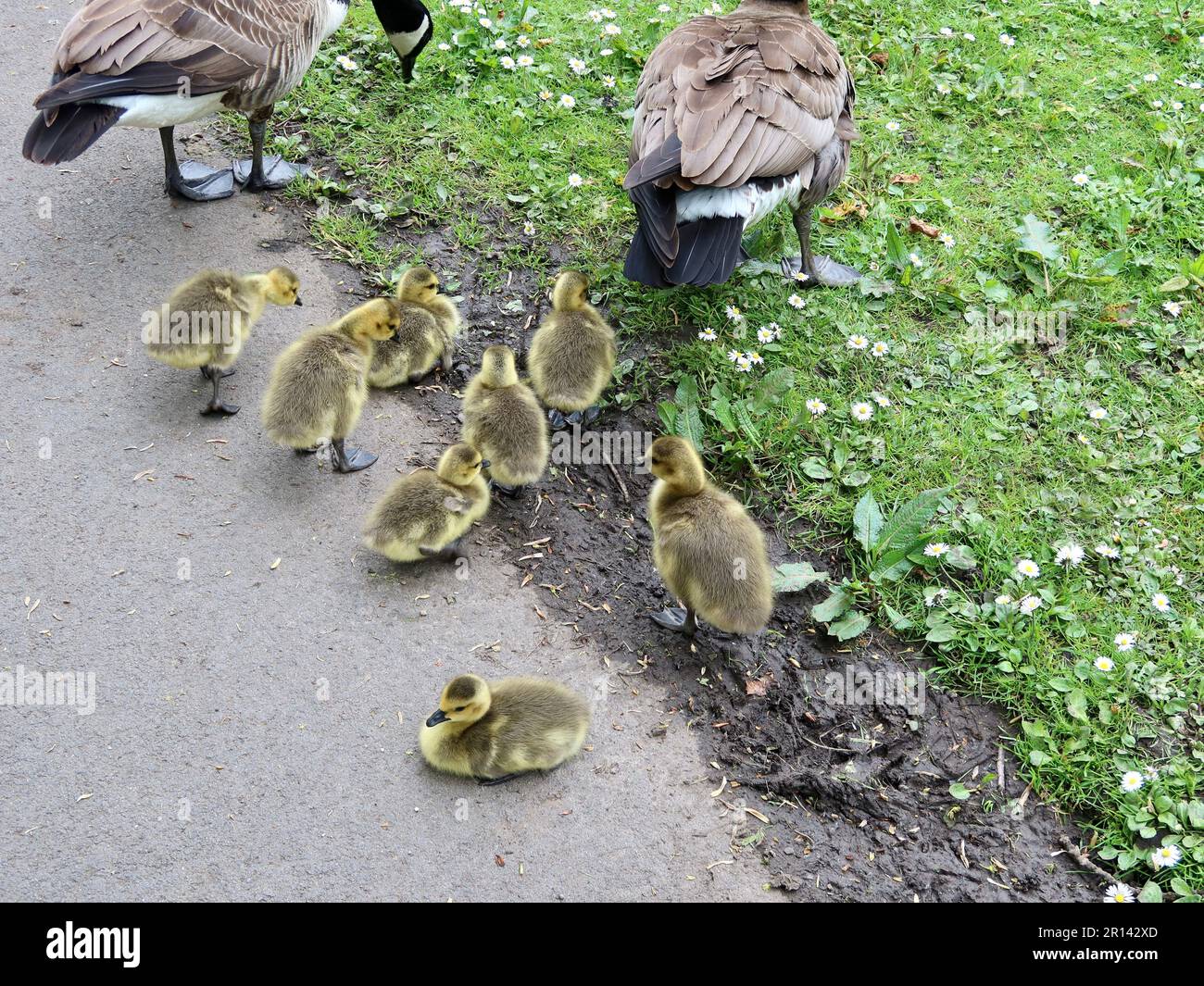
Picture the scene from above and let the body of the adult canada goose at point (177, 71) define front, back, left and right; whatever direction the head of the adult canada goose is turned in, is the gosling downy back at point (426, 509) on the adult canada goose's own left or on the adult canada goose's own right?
on the adult canada goose's own right

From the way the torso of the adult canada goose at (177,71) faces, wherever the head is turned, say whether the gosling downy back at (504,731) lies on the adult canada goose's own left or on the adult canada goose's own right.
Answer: on the adult canada goose's own right

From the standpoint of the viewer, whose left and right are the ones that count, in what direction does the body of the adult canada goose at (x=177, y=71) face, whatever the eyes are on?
facing to the right of the viewer

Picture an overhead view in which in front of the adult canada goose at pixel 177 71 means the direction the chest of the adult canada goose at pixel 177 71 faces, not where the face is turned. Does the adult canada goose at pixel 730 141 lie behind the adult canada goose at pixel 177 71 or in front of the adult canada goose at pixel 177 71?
in front

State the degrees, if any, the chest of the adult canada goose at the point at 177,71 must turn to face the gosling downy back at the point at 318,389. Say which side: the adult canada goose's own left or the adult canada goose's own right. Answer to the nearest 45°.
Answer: approximately 90° to the adult canada goose's own right

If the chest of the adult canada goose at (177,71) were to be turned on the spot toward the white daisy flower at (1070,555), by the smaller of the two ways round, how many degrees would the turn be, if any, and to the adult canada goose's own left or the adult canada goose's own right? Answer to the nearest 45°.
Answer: approximately 45° to the adult canada goose's own right

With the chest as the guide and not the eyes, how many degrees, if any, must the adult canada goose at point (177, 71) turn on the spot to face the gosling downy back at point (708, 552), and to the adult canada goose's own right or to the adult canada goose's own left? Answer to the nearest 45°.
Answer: approximately 45° to the adult canada goose's own right

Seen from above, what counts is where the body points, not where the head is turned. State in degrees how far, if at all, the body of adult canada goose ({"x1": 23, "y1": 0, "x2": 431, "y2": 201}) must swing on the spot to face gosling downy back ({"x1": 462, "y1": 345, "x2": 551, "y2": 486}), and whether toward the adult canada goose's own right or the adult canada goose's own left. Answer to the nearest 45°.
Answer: approximately 45° to the adult canada goose's own right

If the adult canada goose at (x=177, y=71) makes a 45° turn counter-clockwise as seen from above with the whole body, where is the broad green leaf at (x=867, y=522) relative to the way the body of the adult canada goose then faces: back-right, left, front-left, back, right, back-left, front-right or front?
right

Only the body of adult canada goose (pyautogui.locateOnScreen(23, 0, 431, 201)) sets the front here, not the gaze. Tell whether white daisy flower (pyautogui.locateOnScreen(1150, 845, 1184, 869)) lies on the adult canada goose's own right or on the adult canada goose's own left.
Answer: on the adult canada goose's own right

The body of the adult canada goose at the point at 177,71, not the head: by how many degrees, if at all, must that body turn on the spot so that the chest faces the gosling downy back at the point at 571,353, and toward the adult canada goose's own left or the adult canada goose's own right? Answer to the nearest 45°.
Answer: approximately 45° to the adult canada goose's own right

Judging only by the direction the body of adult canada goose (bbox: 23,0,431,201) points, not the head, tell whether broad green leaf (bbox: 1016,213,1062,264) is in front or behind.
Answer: in front

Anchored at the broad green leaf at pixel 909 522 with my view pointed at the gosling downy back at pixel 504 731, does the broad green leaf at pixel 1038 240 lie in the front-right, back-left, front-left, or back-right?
back-right
